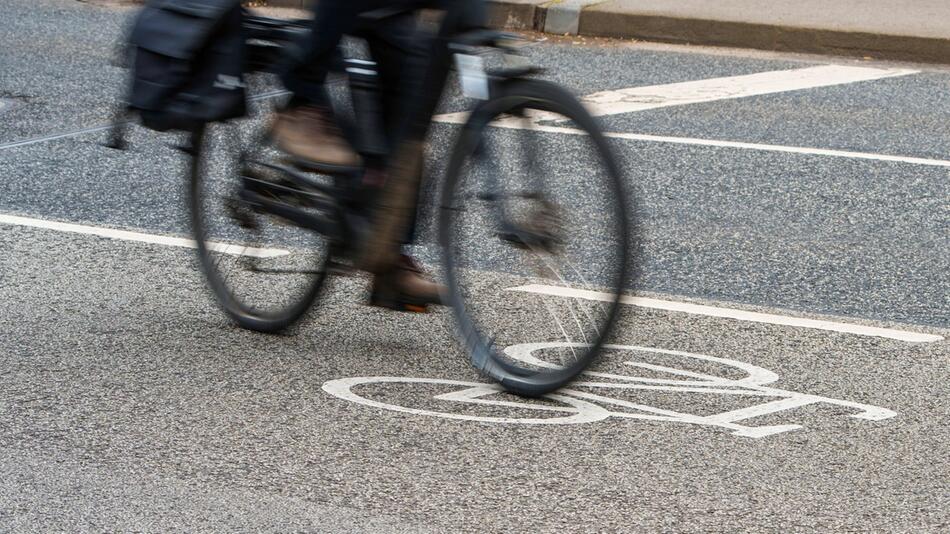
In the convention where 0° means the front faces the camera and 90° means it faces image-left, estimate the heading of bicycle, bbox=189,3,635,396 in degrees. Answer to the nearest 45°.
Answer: approximately 315°
